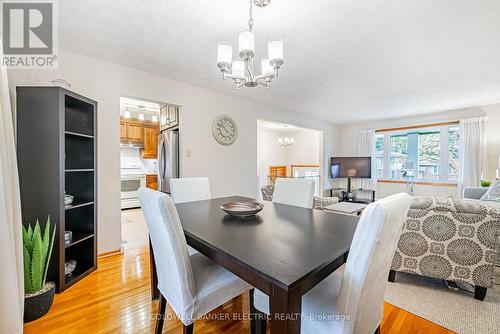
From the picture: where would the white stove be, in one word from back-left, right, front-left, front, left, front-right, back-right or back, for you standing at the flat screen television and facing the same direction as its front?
front-right

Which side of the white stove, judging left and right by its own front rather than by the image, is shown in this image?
front

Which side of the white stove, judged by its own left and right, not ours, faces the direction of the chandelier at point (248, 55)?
front

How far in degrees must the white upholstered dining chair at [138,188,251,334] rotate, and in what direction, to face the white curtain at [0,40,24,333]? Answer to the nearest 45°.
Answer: approximately 135° to its left

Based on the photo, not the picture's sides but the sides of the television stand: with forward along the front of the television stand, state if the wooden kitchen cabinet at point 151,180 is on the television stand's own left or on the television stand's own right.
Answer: on the television stand's own right

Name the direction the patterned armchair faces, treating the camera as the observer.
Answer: facing away from the viewer

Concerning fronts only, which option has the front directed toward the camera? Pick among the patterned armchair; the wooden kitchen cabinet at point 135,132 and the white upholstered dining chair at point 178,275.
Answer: the wooden kitchen cabinet

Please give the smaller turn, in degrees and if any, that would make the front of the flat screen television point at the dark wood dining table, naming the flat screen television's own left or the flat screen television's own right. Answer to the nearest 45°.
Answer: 0° — it already faces it

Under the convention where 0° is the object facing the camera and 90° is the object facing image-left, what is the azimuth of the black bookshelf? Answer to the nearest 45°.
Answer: approximately 315°

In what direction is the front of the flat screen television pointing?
toward the camera

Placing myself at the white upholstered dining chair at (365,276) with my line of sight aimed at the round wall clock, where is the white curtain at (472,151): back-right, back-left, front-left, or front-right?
front-right

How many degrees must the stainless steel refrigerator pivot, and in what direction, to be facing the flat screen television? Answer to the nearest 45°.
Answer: approximately 135° to its left

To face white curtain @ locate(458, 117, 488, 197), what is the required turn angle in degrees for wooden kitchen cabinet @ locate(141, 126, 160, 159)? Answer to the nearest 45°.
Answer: approximately 45° to its left

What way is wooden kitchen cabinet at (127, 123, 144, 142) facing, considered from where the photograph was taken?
facing the viewer

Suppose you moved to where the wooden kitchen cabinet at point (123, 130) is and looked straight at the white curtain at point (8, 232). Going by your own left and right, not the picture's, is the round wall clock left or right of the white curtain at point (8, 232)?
left

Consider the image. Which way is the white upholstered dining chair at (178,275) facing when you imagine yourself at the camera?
facing away from the viewer and to the right of the viewer

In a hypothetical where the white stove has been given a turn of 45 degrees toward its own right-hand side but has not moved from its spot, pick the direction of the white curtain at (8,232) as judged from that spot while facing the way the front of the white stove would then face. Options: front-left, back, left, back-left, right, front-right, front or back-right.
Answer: front-left

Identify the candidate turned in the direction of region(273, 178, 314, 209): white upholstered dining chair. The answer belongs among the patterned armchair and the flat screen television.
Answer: the flat screen television
